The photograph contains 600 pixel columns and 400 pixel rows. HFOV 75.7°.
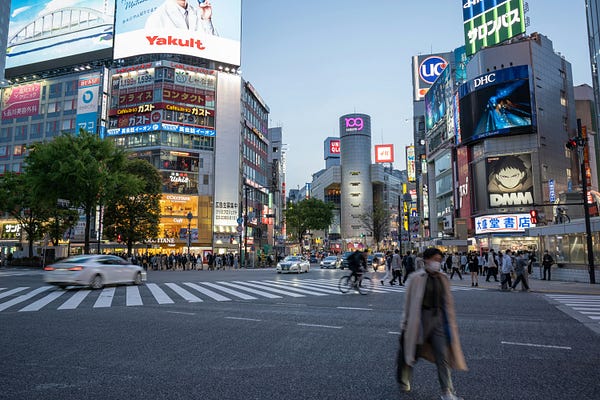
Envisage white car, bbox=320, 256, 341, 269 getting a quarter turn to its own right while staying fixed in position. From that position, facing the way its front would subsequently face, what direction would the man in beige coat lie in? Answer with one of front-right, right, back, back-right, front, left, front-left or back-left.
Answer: back-left

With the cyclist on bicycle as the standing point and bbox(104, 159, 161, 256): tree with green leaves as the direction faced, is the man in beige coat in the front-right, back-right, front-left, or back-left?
back-left

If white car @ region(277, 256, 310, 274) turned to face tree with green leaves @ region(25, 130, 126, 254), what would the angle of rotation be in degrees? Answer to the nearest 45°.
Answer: approximately 45° to its right

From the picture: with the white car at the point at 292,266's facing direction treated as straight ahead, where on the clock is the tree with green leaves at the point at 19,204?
The tree with green leaves is roughly at 2 o'clock from the white car.

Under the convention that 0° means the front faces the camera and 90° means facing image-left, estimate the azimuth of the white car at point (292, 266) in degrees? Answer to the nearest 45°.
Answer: approximately 45°

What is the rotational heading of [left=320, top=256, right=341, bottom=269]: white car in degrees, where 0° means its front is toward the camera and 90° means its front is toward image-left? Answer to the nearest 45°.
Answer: approximately 45°

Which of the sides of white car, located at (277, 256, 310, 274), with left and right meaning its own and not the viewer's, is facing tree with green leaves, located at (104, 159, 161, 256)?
right

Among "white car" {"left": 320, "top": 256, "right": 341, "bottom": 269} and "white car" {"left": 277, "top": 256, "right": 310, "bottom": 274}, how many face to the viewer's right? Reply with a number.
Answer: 0

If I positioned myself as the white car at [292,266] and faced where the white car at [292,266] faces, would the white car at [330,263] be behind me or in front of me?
behind
